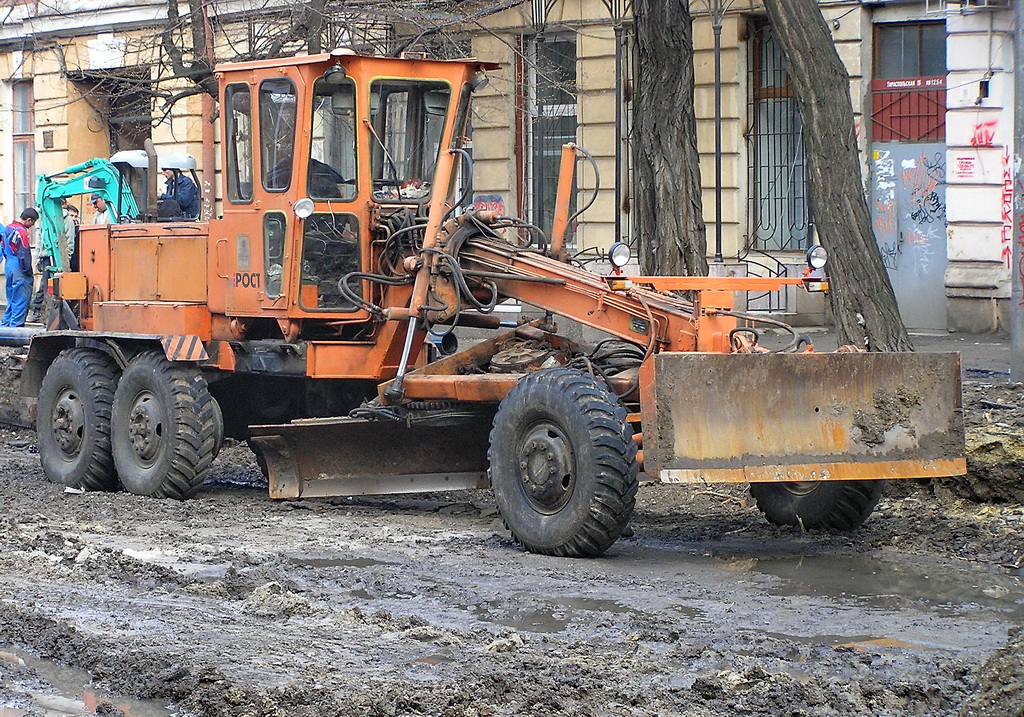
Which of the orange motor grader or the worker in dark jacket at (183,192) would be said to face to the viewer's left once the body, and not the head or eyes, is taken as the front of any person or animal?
the worker in dark jacket

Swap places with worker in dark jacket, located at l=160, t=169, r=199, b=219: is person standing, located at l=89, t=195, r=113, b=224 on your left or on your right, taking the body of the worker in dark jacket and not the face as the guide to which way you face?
on your right

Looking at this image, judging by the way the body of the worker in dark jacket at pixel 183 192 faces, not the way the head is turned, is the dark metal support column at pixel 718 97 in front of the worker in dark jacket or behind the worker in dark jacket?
behind

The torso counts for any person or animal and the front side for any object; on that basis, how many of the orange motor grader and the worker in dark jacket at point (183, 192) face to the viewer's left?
1

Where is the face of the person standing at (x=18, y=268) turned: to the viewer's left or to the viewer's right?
to the viewer's right

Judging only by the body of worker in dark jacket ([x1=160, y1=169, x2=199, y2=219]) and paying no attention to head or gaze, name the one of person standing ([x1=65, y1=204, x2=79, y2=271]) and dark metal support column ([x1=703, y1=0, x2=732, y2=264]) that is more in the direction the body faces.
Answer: the person standing

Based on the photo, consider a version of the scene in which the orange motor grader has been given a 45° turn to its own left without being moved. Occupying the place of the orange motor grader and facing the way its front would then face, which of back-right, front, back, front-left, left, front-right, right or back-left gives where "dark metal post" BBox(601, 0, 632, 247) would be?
left

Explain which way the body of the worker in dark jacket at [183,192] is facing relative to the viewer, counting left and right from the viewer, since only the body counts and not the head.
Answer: facing to the left of the viewer

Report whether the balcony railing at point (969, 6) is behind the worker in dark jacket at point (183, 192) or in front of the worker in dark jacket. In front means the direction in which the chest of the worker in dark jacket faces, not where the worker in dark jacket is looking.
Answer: behind

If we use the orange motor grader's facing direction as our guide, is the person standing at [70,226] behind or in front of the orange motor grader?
behind

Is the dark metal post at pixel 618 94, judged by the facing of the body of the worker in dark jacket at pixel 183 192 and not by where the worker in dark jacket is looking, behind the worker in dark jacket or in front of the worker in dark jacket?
behind

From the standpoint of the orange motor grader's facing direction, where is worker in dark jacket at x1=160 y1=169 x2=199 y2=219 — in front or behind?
behind
